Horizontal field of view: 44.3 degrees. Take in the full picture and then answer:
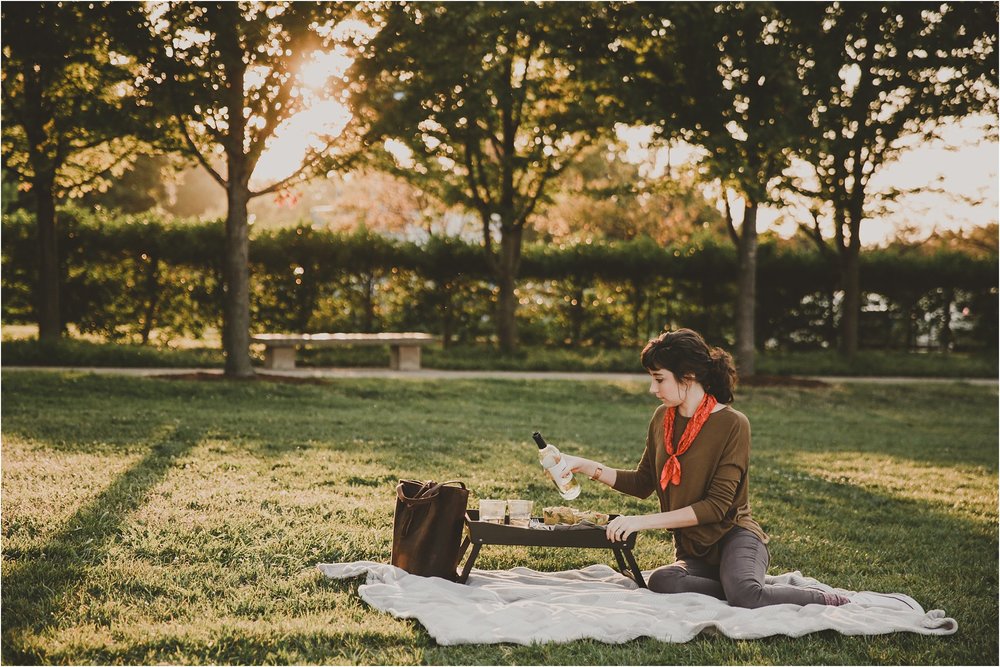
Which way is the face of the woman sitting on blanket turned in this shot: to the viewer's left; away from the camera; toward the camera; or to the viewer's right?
to the viewer's left

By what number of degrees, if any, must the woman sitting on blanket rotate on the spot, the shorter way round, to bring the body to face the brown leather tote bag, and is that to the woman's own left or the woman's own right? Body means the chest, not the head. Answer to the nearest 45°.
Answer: approximately 45° to the woman's own right

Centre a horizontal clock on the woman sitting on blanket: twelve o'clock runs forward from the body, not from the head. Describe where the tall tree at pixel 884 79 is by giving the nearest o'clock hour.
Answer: The tall tree is roughly at 5 o'clock from the woman sitting on blanket.

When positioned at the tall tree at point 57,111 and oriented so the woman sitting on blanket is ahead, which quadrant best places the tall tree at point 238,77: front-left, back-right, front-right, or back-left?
front-left

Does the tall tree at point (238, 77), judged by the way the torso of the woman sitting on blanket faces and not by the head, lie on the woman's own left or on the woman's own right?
on the woman's own right

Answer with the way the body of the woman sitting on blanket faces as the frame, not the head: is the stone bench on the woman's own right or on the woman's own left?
on the woman's own right

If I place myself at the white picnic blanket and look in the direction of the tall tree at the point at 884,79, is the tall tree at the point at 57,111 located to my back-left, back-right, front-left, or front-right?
front-left

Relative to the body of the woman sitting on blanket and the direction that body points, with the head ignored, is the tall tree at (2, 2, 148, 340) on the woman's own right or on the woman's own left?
on the woman's own right

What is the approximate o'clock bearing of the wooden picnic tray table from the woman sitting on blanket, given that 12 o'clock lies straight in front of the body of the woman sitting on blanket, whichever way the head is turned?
The wooden picnic tray table is roughly at 1 o'clock from the woman sitting on blanket.

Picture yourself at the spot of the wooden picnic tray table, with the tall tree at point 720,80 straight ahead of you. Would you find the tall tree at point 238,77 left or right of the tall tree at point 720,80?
left

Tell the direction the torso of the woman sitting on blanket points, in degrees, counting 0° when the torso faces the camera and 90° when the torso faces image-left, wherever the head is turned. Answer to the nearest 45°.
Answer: approximately 45°

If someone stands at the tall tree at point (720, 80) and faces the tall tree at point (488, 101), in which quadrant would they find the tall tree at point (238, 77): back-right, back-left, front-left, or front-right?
front-left

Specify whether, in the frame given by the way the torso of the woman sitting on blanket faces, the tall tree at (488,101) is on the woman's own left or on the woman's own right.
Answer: on the woman's own right

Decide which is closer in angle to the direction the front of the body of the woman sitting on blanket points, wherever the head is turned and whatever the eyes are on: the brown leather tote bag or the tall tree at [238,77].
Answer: the brown leather tote bag
